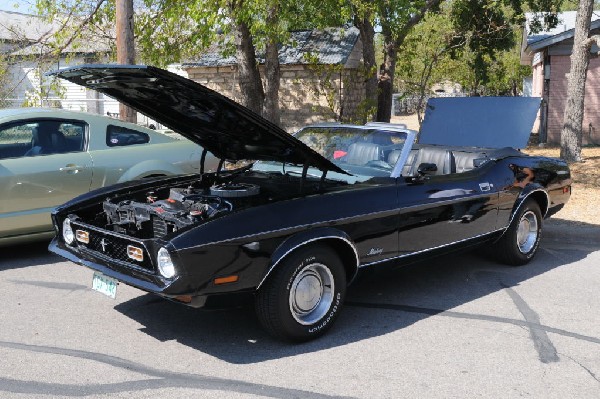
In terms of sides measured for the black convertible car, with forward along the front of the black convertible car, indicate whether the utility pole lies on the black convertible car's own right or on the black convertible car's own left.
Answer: on the black convertible car's own right

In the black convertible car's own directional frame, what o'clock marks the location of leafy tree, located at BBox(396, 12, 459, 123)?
The leafy tree is roughly at 5 o'clock from the black convertible car.

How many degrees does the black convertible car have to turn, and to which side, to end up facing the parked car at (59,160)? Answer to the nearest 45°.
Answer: approximately 90° to its right

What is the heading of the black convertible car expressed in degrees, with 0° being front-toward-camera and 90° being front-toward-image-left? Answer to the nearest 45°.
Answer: approximately 45°
